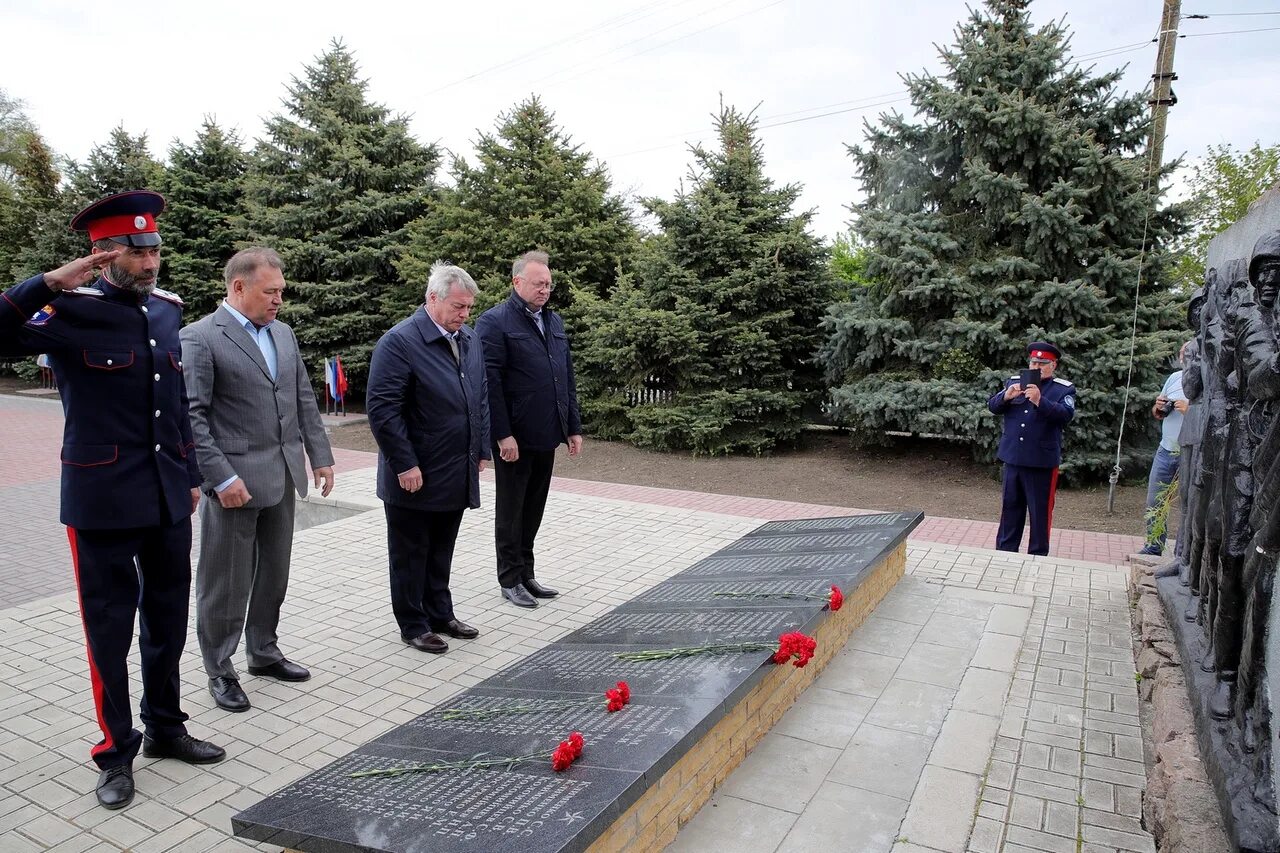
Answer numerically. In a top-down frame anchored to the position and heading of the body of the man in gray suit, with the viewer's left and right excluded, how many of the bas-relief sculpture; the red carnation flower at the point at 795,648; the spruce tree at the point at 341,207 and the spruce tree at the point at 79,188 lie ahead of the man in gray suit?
2

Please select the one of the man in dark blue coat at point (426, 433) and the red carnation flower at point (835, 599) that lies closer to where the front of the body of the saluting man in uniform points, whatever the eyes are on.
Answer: the red carnation flower

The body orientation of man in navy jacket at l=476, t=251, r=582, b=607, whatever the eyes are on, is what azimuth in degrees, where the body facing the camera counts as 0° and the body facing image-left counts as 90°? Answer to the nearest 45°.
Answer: approximately 315°

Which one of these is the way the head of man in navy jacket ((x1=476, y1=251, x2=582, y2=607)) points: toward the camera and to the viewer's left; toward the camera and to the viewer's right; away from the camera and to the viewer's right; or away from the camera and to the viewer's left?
toward the camera and to the viewer's right

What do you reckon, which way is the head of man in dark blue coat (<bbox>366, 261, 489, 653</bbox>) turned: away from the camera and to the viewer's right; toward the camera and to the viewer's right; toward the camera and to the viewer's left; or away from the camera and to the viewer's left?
toward the camera and to the viewer's right

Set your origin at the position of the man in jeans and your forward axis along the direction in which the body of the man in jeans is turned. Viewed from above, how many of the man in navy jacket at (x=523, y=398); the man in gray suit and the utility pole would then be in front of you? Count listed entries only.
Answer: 2

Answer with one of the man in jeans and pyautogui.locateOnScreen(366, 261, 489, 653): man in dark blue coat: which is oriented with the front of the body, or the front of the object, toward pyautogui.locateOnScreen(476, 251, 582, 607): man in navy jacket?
the man in jeans

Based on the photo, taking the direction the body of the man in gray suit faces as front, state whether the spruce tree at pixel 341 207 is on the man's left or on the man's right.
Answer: on the man's left

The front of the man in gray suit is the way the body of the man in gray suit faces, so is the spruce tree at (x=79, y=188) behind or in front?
behind

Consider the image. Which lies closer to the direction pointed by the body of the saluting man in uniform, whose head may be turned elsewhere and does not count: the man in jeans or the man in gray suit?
the man in jeans

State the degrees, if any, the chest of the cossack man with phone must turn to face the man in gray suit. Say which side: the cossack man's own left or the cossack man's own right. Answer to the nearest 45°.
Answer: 0° — they already face them
